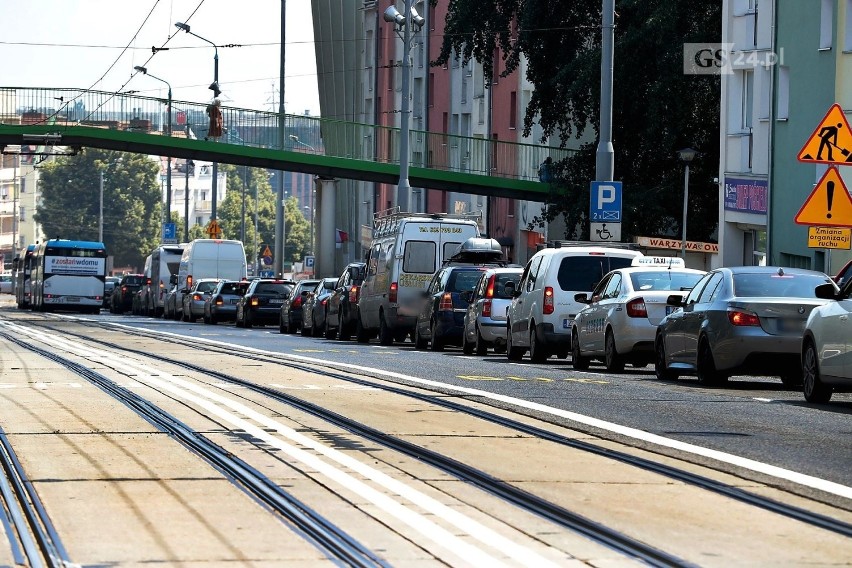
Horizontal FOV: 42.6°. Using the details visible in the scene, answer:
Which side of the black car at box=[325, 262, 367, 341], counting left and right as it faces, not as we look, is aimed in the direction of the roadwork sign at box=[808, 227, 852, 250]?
back

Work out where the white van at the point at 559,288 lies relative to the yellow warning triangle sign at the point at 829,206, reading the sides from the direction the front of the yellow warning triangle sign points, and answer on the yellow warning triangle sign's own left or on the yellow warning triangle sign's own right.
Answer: on the yellow warning triangle sign's own right

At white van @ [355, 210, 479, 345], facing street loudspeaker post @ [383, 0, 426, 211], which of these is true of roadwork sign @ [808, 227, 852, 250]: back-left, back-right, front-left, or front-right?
back-right

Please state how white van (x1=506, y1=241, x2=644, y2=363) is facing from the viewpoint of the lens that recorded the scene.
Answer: facing away from the viewer and to the left of the viewer

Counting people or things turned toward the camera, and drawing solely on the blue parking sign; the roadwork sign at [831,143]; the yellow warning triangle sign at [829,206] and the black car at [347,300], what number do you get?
3

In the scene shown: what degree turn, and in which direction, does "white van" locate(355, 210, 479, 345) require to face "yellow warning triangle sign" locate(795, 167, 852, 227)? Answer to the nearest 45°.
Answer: approximately 180°

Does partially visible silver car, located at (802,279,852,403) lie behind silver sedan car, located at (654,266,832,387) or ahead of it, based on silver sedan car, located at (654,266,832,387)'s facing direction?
behind

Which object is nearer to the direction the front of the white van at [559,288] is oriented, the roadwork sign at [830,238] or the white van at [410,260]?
the white van

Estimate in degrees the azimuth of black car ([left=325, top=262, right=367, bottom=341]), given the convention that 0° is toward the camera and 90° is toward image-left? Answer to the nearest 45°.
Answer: approximately 135°

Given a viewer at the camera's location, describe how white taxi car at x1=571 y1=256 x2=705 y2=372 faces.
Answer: facing away from the viewer and to the left of the viewer

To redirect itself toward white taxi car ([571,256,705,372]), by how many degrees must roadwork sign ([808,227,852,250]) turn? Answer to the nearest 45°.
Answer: approximately 45° to its right

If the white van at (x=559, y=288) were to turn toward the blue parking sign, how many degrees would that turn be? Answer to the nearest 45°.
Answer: approximately 45° to its right

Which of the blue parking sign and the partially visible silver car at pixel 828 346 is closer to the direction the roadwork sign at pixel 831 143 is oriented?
the partially visible silver car
